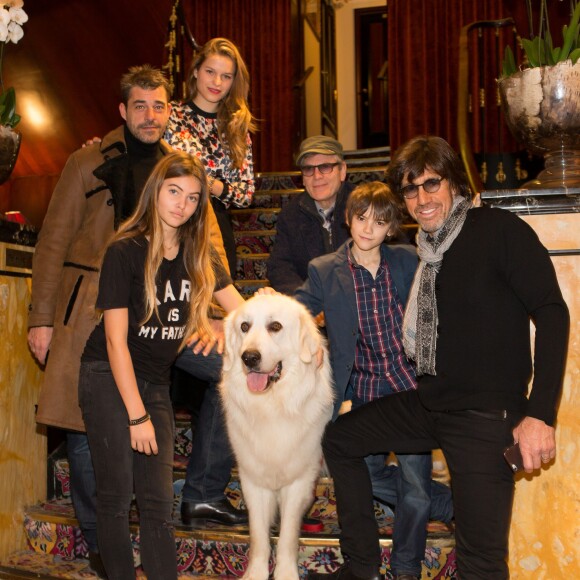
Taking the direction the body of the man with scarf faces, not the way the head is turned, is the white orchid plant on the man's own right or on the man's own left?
on the man's own right

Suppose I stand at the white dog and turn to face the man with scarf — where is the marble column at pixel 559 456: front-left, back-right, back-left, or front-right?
front-left

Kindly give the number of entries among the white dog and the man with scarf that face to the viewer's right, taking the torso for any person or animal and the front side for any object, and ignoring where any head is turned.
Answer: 0

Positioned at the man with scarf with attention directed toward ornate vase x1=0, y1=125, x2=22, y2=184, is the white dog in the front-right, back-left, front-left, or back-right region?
front-left

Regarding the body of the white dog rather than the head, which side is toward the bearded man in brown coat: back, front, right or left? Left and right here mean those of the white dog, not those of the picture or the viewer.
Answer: right

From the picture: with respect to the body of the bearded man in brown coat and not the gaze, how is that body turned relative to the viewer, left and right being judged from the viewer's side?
facing the viewer and to the right of the viewer

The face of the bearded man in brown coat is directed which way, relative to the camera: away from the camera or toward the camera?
toward the camera

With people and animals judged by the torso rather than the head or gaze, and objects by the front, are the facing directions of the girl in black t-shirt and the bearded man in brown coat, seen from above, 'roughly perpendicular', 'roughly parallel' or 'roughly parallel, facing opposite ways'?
roughly parallel

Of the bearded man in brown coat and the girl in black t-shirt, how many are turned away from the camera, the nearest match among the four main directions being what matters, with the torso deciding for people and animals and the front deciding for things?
0

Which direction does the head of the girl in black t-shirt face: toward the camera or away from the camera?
toward the camera

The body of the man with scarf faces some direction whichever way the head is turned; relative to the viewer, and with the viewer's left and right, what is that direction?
facing the viewer and to the left of the viewer

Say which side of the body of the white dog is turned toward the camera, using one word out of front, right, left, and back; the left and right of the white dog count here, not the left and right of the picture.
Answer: front

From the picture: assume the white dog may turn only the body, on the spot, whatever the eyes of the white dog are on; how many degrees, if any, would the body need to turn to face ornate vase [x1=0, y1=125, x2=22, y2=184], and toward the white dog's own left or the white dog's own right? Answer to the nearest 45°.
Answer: approximately 90° to the white dog's own right

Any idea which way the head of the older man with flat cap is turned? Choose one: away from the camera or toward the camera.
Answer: toward the camera
